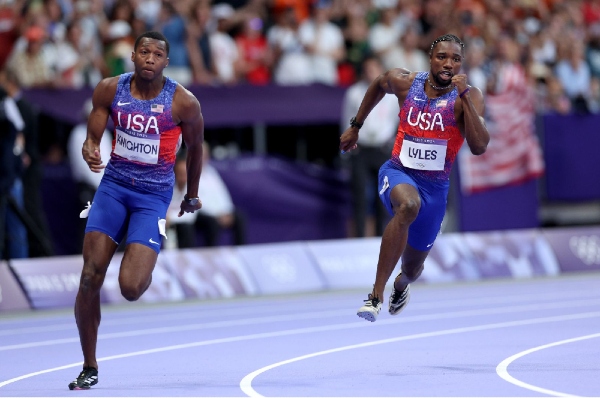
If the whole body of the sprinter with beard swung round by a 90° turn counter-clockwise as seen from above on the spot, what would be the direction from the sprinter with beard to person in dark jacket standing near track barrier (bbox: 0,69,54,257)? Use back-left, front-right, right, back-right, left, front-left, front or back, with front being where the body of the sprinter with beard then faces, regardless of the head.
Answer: back-left

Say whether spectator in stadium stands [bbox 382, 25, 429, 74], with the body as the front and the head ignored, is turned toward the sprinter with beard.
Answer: yes

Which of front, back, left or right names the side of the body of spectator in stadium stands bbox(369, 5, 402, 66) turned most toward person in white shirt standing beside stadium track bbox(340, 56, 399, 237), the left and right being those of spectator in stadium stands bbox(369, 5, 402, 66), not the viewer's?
front

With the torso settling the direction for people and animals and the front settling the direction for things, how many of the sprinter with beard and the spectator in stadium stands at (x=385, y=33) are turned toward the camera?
2

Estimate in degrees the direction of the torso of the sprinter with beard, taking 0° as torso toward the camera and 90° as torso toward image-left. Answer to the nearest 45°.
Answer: approximately 0°

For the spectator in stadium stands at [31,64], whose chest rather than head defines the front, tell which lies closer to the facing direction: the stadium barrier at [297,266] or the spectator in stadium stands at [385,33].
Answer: the stadium barrier

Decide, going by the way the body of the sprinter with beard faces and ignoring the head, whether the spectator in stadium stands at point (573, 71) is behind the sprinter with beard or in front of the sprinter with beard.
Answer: behind

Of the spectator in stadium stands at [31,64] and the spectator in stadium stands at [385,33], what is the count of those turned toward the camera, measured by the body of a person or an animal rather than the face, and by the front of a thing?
2
